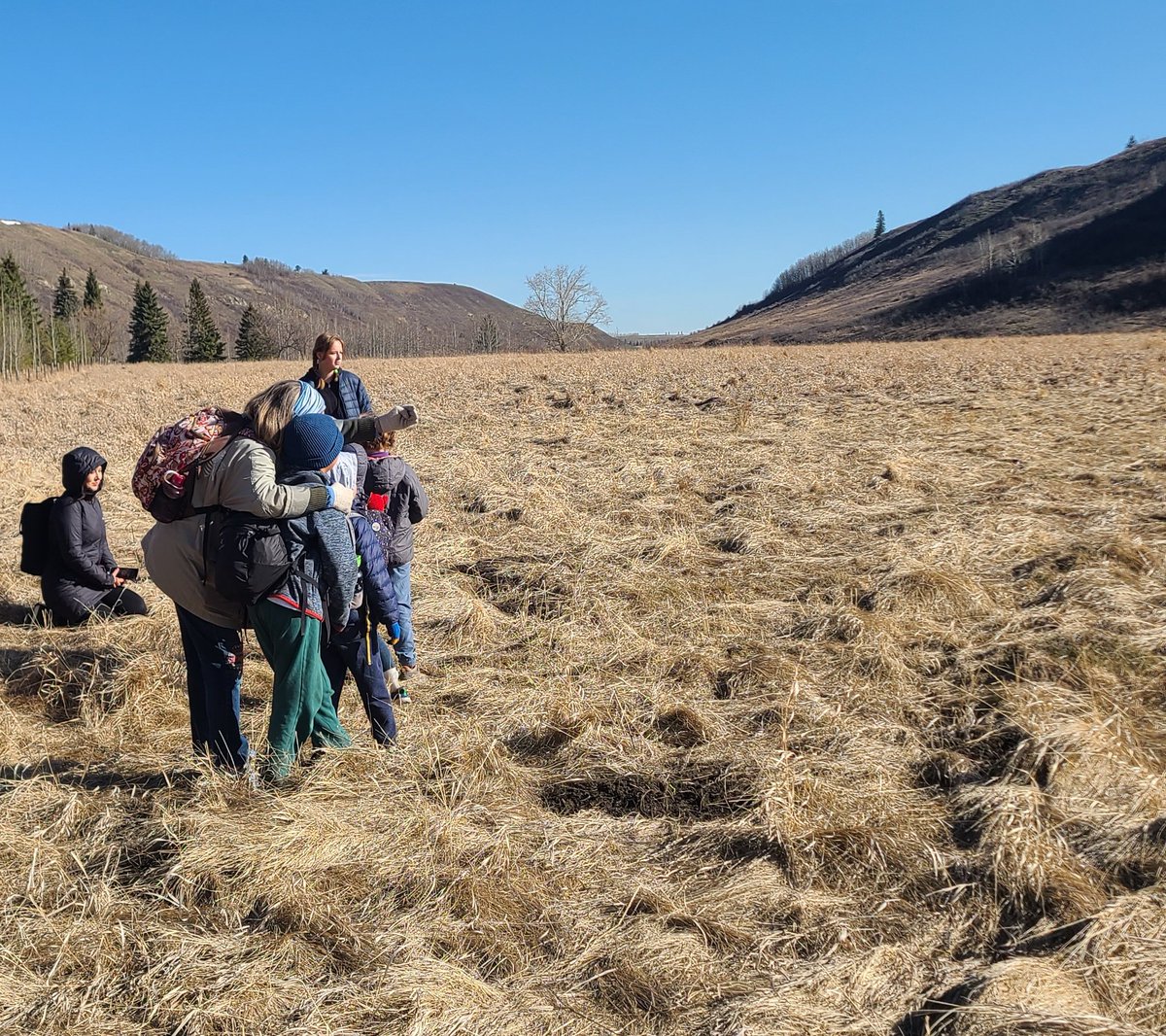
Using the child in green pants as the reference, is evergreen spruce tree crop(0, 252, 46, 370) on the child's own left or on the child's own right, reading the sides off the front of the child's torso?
on the child's own left

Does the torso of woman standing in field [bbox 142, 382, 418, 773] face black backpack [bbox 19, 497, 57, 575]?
no

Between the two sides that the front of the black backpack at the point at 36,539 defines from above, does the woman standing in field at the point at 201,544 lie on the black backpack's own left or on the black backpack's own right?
on the black backpack's own left

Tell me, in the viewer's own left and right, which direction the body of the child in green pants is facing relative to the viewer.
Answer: facing away from the viewer and to the right of the viewer

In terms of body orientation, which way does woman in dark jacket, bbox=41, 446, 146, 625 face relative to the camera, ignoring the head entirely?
to the viewer's right

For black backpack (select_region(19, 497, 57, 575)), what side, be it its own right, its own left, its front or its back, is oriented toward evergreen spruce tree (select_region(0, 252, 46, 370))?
right

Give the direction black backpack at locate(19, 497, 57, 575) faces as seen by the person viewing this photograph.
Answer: facing to the left of the viewer

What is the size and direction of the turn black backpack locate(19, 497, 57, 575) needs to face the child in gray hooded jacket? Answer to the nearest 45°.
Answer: approximately 135° to its left

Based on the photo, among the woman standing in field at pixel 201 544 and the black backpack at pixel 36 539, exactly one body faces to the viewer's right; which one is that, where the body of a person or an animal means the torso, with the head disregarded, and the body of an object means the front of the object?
the woman standing in field

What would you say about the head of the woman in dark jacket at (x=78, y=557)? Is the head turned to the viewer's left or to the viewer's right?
to the viewer's right

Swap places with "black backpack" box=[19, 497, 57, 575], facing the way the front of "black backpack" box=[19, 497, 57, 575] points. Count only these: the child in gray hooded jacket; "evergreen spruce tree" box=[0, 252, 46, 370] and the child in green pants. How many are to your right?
1

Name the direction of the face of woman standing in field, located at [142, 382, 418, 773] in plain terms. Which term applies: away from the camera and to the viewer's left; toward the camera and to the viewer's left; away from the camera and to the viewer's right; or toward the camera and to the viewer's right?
away from the camera and to the viewer's right

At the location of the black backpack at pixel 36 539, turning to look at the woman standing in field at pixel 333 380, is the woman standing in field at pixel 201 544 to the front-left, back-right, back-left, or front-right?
front-right

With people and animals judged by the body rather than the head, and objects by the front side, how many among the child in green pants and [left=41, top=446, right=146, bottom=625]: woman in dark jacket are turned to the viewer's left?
0
